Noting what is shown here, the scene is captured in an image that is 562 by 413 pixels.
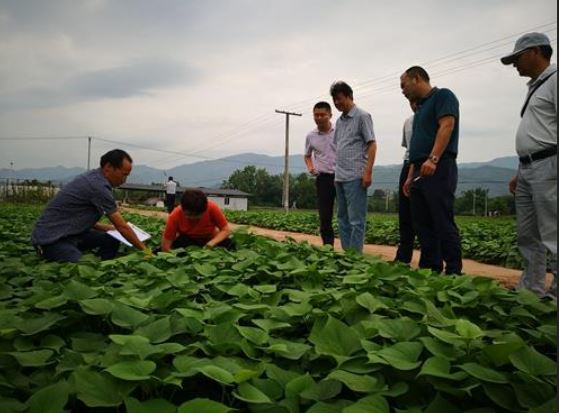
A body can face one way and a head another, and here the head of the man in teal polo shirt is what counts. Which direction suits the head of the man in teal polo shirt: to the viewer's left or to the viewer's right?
to the viewer's left

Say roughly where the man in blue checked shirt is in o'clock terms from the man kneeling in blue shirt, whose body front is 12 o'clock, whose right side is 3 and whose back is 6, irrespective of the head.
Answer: The man in blue checked shirt is roughly at 12 o'clock from the man kneeling in blue shirt.

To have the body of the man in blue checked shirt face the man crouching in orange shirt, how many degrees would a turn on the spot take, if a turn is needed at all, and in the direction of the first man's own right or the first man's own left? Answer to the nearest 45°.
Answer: approximately 45° to the first man's own right

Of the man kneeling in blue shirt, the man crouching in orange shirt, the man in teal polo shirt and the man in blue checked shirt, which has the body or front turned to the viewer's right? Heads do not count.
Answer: the man kneeling in blue shirt

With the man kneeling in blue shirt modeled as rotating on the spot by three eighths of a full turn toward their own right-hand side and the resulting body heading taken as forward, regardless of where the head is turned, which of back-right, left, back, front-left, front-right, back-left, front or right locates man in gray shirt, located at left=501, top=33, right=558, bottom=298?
left

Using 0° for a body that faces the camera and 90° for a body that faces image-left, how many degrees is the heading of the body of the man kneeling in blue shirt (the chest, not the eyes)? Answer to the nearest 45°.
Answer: approximately 270°

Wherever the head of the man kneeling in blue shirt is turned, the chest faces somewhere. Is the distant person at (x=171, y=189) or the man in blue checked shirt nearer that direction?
the man in blue checked shirt

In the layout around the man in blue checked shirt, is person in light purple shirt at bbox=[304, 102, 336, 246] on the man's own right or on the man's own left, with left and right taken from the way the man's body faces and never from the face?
on the man's own right

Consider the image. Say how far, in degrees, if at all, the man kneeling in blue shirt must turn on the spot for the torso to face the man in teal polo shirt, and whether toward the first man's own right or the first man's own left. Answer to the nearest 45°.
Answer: approximately 45° to the first man's own right

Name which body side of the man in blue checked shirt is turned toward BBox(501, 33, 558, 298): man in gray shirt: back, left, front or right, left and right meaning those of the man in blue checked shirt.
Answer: left

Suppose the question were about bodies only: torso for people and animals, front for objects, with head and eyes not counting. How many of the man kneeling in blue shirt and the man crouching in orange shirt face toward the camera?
1

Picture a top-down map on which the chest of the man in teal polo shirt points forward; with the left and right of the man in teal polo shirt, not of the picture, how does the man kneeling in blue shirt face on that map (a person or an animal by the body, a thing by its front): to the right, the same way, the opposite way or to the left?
the opposite way

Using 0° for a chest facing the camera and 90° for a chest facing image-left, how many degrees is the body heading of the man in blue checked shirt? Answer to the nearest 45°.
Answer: approximately 45°

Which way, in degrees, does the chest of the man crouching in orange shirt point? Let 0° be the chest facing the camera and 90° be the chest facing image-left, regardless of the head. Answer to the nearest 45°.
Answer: approximately 0°

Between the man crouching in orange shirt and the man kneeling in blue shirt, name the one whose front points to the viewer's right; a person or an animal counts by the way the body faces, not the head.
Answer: the man kneeling in blue shirt
